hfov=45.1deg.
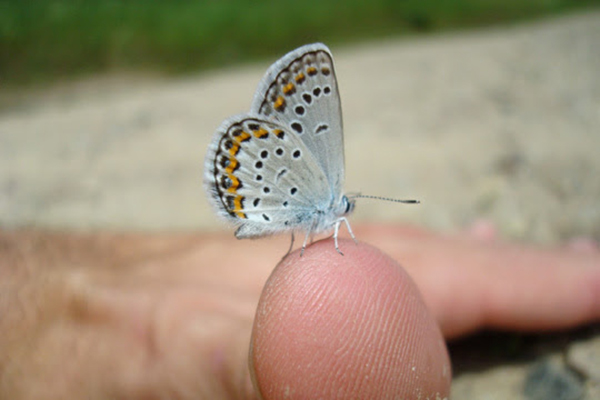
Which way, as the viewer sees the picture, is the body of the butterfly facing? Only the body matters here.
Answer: to the viewer's right
